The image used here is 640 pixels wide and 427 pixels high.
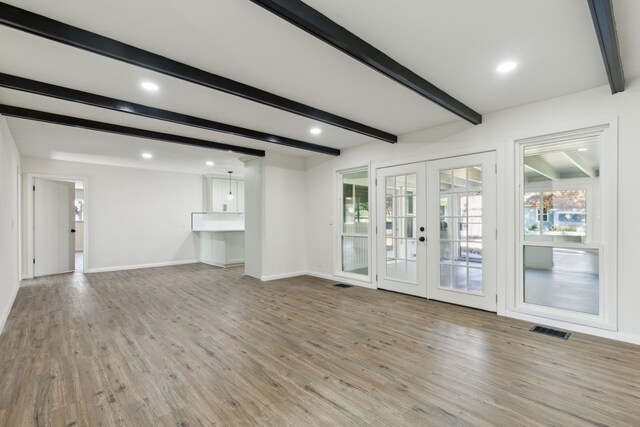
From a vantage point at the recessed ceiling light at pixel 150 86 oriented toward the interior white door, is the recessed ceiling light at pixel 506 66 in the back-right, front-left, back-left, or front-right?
back-right

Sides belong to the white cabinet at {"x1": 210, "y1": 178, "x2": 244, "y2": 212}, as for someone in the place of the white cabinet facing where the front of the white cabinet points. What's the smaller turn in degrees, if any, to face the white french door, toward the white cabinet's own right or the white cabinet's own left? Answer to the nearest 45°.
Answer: approximately 45° to the white cabinet's own left

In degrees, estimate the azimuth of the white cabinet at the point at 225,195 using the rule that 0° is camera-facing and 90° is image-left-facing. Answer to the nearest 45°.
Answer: approximately 0°

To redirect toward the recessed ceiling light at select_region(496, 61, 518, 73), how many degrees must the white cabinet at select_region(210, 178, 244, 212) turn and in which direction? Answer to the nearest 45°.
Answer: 0° — it already faces it

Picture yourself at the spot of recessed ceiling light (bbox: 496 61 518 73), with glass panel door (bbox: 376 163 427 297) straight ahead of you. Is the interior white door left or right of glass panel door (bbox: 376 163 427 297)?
left

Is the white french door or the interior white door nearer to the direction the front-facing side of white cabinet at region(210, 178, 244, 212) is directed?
the white french door

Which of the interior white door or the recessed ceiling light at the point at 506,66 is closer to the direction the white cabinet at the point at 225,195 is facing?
the recessed ceiling light

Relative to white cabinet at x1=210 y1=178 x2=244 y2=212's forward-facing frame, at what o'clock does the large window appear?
The large window is roughly at 11 o'clock from the white cabinet.

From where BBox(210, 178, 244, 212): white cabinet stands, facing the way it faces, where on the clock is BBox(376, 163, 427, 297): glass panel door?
The glass panel door is roughly at 11 o'clock from the white cabinet.
